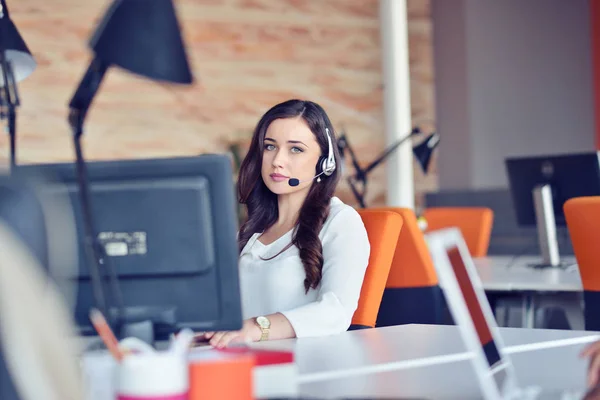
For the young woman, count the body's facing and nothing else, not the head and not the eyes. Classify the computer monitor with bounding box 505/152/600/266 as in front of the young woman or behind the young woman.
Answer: behind

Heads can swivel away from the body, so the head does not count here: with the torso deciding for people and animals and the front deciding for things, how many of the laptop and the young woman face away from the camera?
0

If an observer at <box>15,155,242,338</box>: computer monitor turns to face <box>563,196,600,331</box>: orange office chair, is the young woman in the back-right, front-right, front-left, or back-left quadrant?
front-left

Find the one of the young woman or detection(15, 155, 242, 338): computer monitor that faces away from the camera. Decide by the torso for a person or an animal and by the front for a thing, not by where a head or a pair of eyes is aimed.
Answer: the computer monitor

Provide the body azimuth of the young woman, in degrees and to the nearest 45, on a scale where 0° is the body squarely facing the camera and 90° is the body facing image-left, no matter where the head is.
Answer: approximately 45°

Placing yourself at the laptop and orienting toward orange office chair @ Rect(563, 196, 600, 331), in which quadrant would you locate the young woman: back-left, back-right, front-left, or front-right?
front-left

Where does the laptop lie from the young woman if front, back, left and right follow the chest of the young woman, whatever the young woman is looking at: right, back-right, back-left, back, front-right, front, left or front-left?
front-left

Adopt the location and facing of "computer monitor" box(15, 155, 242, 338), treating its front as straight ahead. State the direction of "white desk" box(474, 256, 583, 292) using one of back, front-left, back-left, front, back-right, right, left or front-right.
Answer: front-right

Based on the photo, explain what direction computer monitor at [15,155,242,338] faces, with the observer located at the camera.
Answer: facing away from the viewer
